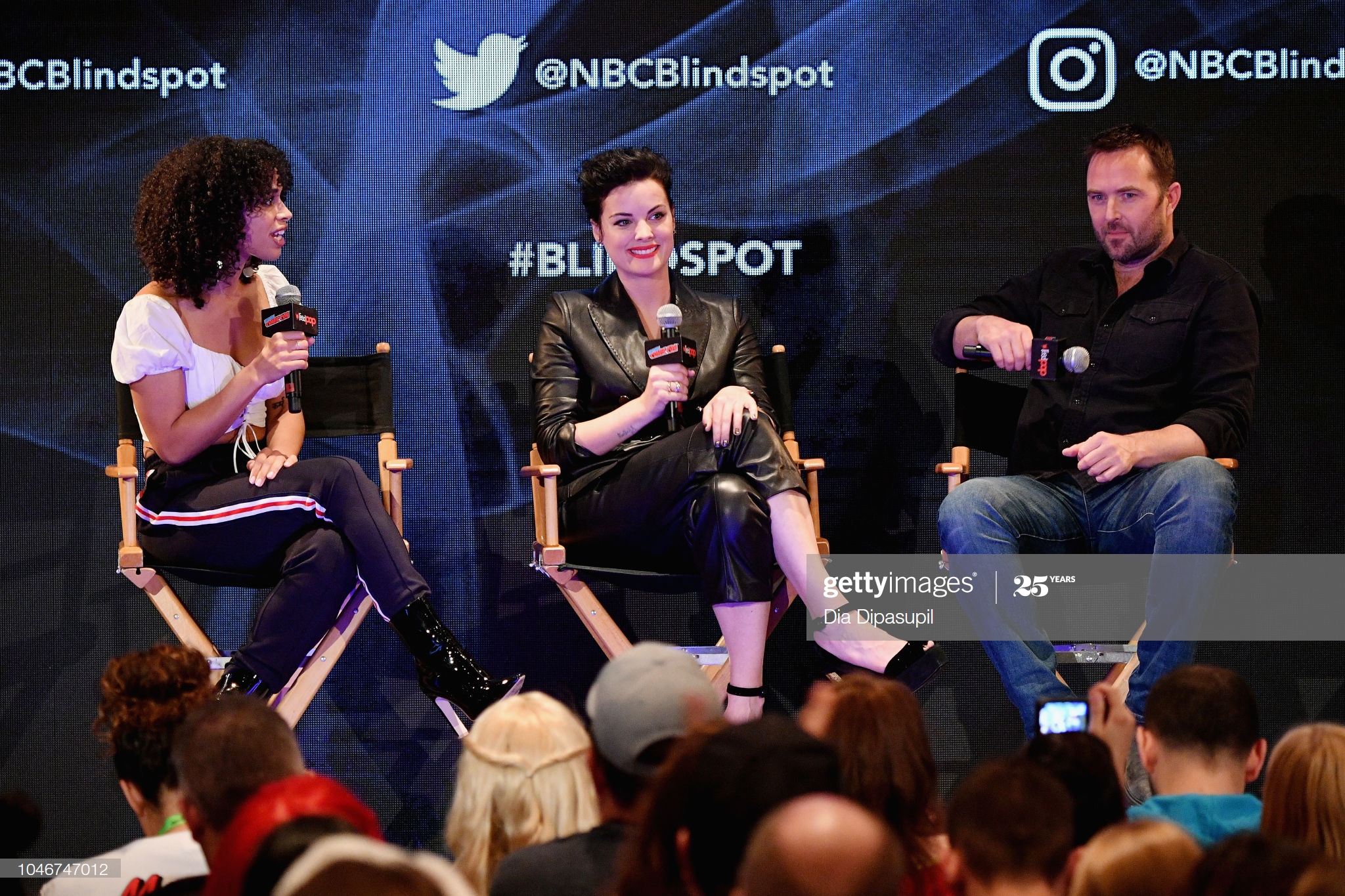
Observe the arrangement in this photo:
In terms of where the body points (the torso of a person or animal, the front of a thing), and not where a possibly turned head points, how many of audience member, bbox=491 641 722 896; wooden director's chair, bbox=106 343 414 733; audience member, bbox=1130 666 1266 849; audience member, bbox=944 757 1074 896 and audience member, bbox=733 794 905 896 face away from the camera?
4

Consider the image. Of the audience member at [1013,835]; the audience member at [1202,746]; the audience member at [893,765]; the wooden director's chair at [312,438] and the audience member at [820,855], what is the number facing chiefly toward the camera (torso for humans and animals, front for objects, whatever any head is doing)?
1

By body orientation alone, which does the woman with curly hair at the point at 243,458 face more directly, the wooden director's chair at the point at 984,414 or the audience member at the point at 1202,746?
the audience member

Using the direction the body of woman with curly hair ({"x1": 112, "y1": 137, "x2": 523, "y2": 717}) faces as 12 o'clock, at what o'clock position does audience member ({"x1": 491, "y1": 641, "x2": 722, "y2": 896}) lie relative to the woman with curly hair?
The audience member is roughly at 1 o'clock from the woman with curly hair.

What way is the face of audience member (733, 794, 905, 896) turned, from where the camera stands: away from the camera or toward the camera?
away from the camera

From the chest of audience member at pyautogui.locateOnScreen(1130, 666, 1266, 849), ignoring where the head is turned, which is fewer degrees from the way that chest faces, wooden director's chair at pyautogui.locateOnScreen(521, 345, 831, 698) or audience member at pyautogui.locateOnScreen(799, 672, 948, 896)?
the wooden director's chair

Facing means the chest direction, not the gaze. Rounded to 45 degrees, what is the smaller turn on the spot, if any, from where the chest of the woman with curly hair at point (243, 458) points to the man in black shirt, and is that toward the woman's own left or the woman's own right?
approximately 45° to the woman's own left

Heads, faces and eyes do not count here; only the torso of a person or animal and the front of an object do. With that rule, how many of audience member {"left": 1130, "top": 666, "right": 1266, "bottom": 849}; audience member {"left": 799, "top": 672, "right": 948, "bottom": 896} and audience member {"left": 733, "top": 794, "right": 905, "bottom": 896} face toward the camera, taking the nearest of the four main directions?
0

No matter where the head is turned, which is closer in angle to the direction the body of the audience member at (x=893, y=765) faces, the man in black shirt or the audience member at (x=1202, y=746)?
the man in black shirt

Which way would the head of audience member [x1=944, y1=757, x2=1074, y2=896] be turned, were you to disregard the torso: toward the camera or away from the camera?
away from the camera

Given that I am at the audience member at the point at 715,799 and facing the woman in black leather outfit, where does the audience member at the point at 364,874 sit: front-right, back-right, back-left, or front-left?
back-left

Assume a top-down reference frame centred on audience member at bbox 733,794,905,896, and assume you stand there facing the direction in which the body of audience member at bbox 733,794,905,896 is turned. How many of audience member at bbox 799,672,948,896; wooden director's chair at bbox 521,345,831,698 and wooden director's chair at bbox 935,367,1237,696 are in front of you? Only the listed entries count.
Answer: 3

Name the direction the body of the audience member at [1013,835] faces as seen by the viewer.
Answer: away from the camera
